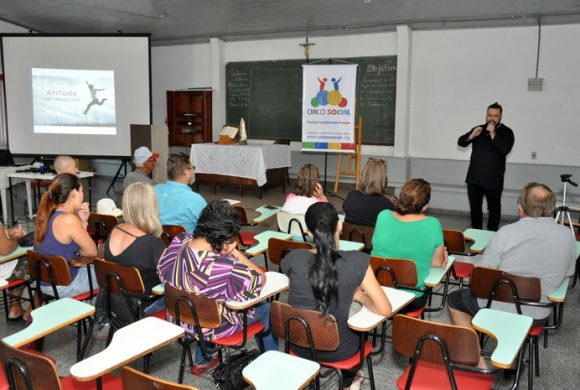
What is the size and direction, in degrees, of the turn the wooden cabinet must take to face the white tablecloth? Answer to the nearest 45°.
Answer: approximately 45° to its left

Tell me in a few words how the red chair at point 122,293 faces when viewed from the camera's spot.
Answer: facing away from the viewer and to the right of the viewer

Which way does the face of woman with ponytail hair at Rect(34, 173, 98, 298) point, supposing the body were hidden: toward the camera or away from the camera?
away from the camera

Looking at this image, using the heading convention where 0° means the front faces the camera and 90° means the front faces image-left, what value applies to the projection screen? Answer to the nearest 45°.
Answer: approximately 0°

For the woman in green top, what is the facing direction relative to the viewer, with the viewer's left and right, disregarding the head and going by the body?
facing away from the viewer

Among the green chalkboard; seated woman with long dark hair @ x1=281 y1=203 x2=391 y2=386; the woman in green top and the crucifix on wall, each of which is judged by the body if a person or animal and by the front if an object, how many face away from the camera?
2

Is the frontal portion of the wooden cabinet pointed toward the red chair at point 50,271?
yes

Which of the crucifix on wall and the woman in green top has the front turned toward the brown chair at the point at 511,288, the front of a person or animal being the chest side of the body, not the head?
the crucifix on wall

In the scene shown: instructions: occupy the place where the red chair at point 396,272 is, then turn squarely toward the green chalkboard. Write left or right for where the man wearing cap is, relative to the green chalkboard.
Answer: left

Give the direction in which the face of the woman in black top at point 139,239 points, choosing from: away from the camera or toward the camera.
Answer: away from the camera

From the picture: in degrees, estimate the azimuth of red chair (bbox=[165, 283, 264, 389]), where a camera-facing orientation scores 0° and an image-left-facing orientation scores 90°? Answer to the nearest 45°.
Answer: approximately 225°

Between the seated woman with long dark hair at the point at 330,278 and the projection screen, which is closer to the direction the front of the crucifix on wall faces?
the seated woman with long dark hair
